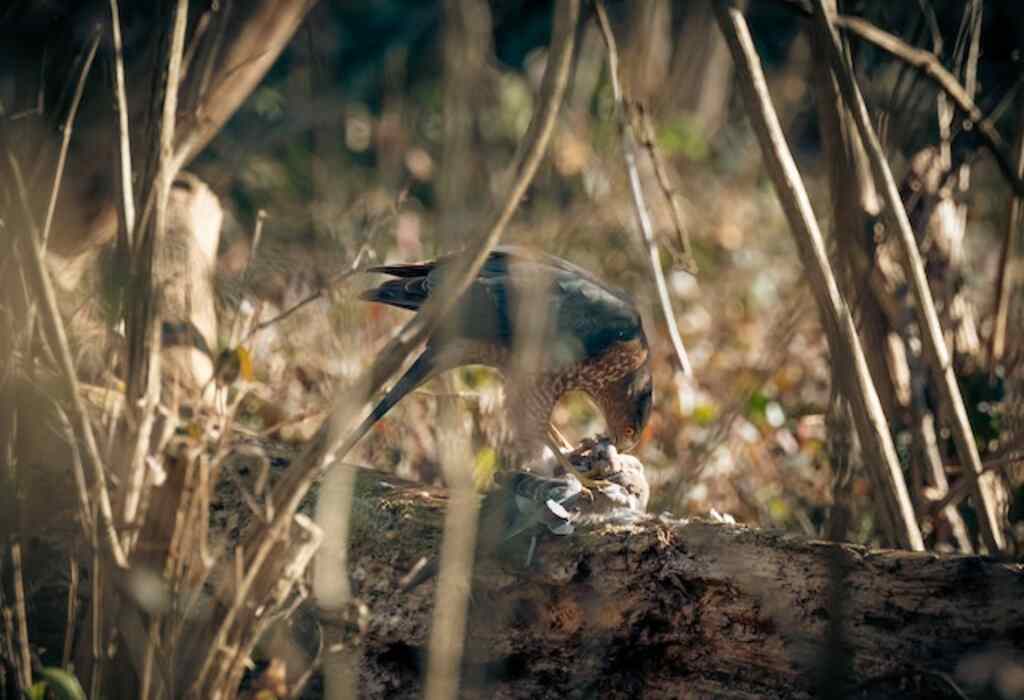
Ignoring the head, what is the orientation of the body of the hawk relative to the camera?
to the viewer's right

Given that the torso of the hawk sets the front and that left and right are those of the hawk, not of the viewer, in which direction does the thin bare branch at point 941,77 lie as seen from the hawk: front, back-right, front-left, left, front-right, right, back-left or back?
front

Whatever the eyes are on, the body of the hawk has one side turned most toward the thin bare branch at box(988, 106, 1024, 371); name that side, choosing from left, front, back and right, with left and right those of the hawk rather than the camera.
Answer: front

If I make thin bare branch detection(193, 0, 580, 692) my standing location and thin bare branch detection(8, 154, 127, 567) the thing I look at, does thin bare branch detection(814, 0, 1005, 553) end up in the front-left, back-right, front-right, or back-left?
back-right

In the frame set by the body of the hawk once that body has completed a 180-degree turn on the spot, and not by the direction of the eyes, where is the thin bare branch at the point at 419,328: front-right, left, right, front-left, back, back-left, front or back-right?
left

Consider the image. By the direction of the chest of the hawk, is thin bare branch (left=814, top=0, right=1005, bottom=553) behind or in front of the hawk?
in front

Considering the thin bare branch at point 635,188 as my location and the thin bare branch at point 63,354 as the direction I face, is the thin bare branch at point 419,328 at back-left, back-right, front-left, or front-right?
front-left

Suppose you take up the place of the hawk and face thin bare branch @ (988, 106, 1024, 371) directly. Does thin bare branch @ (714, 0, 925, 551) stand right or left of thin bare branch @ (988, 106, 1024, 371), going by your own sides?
right
